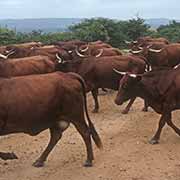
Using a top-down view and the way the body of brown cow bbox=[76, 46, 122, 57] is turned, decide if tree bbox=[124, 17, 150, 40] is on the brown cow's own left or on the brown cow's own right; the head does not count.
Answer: on the brown cow's own right

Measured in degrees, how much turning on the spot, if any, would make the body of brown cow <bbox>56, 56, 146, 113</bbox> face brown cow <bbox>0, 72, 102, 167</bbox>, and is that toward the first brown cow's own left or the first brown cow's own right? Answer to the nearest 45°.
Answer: approximately 90° to the first brown cow's own left

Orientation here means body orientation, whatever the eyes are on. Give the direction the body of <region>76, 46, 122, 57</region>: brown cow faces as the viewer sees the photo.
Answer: to the viewer's left

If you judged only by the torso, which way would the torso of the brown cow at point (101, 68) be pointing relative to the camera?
to the viewer's left

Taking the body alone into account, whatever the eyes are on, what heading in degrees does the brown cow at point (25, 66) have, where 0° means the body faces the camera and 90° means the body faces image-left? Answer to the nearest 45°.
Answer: approximately 90°

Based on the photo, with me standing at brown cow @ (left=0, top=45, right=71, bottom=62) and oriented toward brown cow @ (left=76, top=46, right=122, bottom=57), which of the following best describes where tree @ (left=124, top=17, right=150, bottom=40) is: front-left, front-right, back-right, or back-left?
front-left

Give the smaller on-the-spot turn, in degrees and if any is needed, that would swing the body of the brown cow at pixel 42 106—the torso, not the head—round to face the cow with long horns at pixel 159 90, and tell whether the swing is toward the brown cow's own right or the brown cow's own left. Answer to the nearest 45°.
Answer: approximately 135° to the brown cow's own right

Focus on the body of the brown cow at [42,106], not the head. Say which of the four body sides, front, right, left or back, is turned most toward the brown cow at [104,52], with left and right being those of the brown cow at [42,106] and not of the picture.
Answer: right

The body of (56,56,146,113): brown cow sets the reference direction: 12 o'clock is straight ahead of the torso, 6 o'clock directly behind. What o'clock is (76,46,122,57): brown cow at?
(76,46,122,57): brown cow is roughly at 3 o'clock from (56,56,146,113): brown cow.

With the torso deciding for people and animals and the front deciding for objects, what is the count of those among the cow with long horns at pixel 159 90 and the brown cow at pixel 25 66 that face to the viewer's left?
2

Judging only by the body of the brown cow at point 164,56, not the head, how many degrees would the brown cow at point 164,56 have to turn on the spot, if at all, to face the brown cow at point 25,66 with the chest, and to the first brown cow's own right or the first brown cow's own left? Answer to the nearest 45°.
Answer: approximately 45° to the first brown cow's own left

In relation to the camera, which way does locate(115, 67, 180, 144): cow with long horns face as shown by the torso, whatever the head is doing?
to the viewer's left
